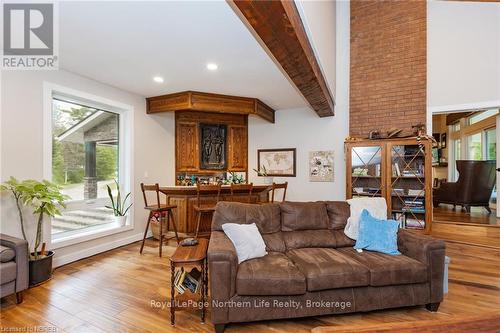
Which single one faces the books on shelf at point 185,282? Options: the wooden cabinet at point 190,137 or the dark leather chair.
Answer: the wooden cabinet

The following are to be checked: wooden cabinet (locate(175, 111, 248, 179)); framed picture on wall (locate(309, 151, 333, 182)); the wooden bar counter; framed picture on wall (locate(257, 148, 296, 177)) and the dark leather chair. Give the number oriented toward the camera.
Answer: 4

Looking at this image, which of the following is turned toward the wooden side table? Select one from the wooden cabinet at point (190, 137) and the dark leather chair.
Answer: the wooden cabinet

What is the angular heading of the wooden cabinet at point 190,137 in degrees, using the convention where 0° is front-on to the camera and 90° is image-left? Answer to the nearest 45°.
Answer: approximately 0°

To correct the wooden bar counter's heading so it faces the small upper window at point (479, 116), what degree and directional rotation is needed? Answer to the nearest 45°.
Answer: approximately 90° to its left

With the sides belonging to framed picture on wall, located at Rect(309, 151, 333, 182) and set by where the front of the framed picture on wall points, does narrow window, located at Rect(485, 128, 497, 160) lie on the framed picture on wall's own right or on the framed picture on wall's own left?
on the framed picture on wall's own left

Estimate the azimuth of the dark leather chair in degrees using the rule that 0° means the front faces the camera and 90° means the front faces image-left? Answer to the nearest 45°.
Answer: approximately 135°

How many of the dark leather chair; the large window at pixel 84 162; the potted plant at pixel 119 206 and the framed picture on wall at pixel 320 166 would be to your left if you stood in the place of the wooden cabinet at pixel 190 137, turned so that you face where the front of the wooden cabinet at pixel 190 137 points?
2
